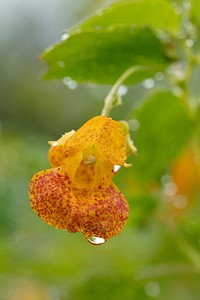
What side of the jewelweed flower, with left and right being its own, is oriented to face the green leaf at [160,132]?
back

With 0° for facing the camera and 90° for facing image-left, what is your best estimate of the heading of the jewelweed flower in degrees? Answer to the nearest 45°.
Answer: approximately 0°
